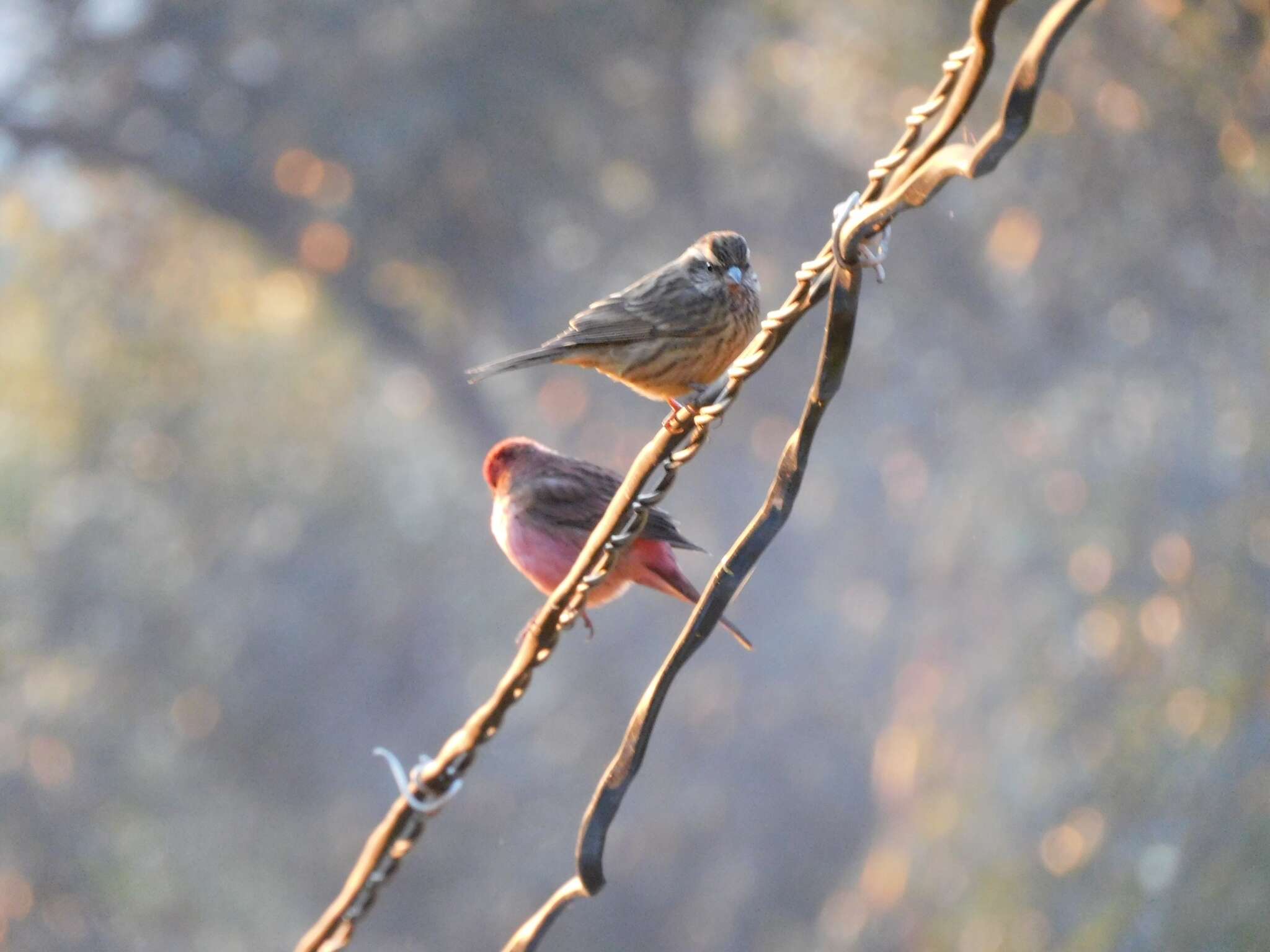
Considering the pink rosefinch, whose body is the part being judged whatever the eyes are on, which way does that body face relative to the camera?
to the viewer's left
